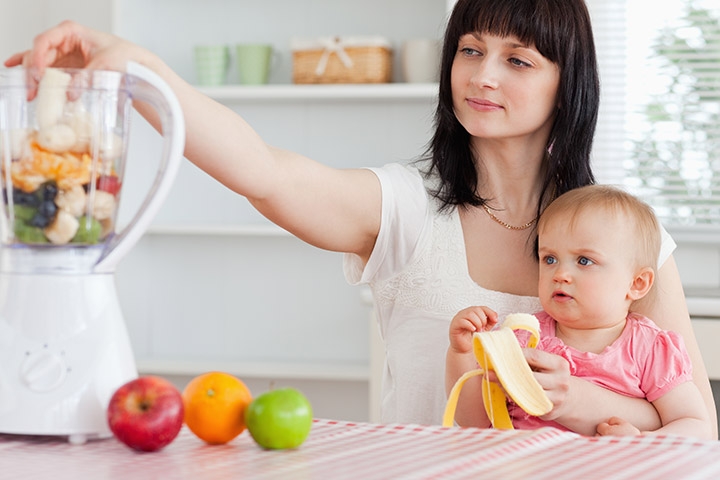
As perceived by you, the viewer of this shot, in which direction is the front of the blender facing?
facing the viewer

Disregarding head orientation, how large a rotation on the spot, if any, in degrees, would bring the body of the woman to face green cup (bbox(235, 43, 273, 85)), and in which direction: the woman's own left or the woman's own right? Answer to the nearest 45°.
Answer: approximately 180°

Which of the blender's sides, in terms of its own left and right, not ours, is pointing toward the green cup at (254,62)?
back

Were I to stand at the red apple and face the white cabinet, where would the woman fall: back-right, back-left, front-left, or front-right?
front-right

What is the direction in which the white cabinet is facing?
toward the camera

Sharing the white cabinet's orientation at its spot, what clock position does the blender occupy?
The blender is roughly at 12 o'clock from the white cabinet.

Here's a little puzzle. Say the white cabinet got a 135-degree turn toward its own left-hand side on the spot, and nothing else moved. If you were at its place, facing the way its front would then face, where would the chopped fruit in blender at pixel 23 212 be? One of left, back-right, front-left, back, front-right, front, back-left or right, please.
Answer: back-right

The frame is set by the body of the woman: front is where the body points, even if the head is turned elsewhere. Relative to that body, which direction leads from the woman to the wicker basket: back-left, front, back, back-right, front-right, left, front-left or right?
back

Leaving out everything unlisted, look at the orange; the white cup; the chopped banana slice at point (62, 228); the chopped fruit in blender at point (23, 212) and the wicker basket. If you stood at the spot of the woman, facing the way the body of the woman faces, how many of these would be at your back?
2

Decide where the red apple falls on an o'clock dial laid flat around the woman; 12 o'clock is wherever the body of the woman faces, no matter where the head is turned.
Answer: The red apple is roughly at 1 o'clock from the woman.

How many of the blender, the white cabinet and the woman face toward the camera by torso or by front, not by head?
3

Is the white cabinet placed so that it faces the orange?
yes

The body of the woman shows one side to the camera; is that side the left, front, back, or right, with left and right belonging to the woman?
front
